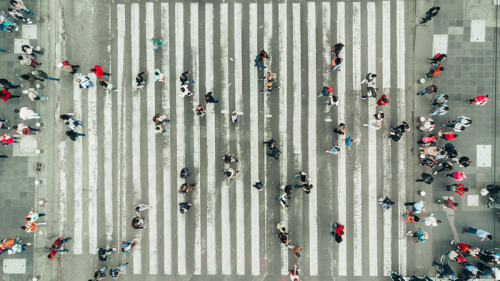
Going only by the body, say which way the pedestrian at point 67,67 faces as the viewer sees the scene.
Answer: to the viewer's left

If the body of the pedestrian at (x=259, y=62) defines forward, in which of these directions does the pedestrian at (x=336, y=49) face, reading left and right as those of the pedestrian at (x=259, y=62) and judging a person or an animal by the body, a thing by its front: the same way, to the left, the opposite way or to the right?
the opposite way

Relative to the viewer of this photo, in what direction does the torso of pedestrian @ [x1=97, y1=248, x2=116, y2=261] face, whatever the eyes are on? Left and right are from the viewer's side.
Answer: facing to the right of the viewer

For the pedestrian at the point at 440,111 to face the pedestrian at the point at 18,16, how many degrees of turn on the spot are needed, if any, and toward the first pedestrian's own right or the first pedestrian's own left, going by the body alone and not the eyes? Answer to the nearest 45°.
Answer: approximately 45° to the first pedestrian's own left
